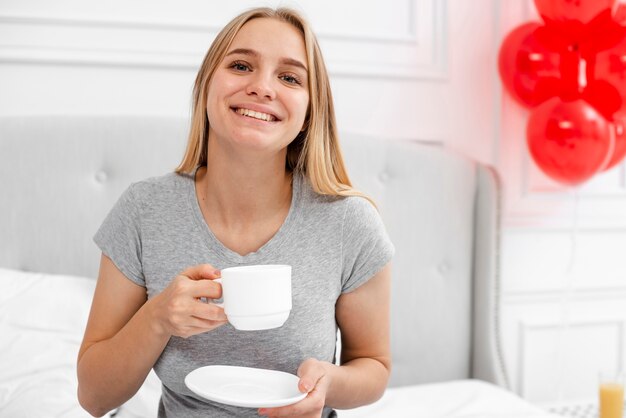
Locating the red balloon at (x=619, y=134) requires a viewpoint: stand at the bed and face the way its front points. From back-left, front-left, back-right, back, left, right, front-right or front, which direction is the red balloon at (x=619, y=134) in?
left

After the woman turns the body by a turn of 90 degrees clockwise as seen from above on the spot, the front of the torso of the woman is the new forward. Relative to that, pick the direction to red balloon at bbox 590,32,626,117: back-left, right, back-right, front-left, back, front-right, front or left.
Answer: back-right

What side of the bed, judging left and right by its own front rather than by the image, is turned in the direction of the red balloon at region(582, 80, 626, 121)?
left

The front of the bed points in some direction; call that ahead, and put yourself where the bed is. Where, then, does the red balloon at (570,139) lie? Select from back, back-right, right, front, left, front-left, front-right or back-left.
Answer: left

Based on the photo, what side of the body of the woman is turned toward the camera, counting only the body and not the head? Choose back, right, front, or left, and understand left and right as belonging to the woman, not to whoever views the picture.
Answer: front

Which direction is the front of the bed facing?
toward the camera

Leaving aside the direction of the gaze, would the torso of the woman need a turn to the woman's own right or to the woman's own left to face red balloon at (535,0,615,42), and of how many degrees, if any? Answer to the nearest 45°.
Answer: approximately 135° to the woman's own left
